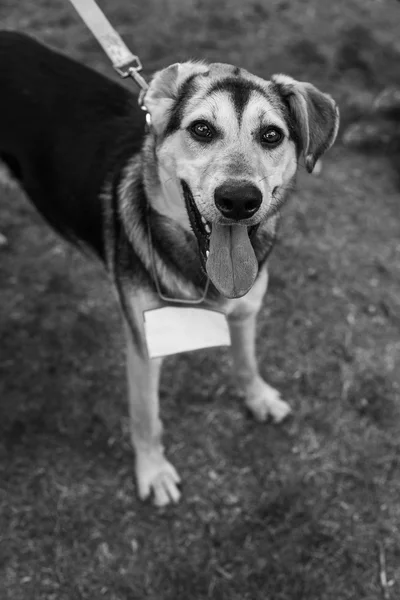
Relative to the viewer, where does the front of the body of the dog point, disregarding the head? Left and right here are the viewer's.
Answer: facing the viewer and to the right of the viewer
